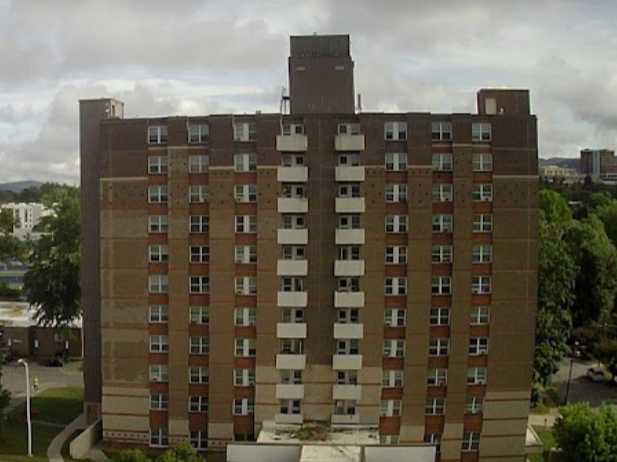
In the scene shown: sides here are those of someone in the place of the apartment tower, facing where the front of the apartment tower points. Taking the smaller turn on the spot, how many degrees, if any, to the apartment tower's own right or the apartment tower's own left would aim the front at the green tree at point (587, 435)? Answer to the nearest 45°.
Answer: approximately 45° to the apartment tower's own left

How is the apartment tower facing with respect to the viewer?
toward the camera
